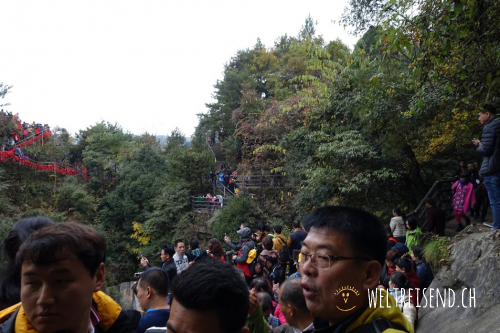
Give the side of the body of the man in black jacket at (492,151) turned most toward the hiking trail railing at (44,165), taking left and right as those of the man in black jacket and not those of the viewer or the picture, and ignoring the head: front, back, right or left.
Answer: front

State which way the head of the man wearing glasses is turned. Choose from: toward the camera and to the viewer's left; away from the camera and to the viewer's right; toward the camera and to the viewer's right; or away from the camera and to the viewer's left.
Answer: toward the camera and to the viewer's left

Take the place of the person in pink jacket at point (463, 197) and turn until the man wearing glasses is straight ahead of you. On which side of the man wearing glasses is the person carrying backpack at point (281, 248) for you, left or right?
right

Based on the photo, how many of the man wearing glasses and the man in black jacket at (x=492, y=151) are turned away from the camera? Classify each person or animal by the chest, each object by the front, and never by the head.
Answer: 0

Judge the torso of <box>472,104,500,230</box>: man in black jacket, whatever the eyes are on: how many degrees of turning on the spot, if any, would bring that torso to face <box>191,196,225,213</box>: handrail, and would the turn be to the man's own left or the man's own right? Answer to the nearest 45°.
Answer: approximately 45° to the man's own right

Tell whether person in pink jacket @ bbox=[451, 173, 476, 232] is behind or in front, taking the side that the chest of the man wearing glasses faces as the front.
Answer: behind

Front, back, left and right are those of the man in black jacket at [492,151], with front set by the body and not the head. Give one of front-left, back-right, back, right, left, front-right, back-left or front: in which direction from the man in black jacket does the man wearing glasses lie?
left

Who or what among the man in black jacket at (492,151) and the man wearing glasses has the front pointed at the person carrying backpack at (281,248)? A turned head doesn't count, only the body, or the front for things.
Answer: the man in black jacket

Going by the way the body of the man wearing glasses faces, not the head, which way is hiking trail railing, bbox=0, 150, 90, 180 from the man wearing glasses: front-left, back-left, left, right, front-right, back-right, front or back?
right

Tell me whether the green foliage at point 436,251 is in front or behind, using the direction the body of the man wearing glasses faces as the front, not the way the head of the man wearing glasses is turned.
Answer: behind

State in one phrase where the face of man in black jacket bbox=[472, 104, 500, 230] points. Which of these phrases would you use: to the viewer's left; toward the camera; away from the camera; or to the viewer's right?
to the viewer's left

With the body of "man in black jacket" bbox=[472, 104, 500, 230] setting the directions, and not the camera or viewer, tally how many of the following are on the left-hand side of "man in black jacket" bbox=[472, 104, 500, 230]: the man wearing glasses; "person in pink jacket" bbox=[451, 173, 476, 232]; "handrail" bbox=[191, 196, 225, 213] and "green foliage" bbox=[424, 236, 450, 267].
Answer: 1

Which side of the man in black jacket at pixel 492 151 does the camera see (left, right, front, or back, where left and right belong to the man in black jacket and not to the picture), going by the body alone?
left

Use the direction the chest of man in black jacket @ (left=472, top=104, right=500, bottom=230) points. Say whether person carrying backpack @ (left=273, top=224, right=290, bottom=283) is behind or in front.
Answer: in front

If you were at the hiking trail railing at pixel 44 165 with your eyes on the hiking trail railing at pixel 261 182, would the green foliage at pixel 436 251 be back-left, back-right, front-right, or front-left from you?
front-right

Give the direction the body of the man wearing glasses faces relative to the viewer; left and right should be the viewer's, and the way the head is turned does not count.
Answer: facing the viewer and to the left of the viewer
